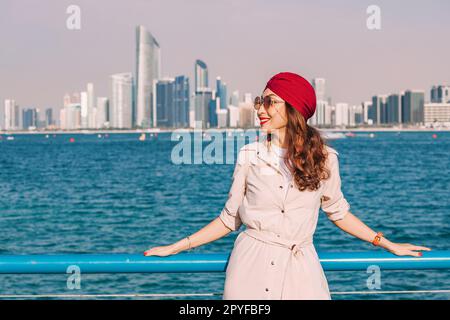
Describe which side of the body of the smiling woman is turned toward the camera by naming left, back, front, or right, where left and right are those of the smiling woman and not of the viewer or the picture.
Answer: front
